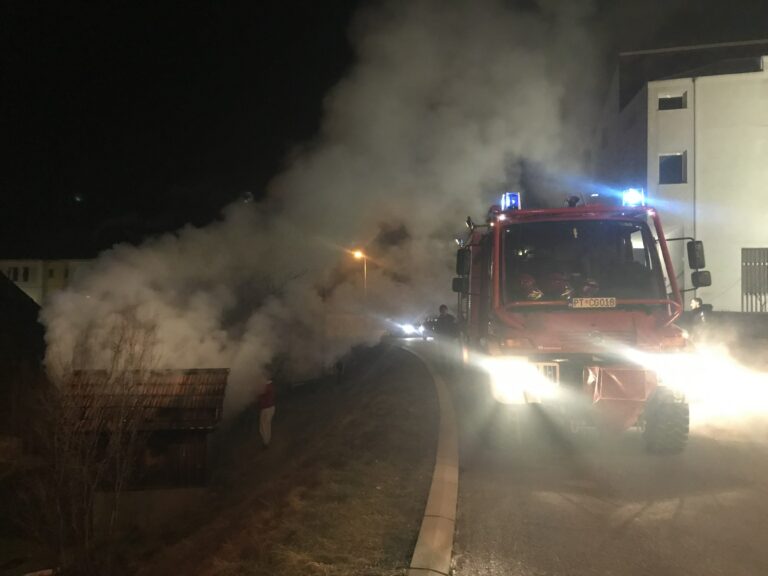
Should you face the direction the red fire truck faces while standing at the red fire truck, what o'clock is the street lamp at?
The street lamp is roughly at 5 o'clock from the red fire truck.

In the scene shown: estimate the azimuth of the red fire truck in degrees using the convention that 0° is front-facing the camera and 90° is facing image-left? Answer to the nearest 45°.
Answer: approximately 0°

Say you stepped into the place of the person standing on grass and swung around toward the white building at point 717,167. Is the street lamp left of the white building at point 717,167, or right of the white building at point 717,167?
left

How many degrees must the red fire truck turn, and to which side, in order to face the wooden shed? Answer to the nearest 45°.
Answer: approximately 135° to its right

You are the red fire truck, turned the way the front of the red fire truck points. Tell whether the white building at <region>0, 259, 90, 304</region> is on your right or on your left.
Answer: on your right
